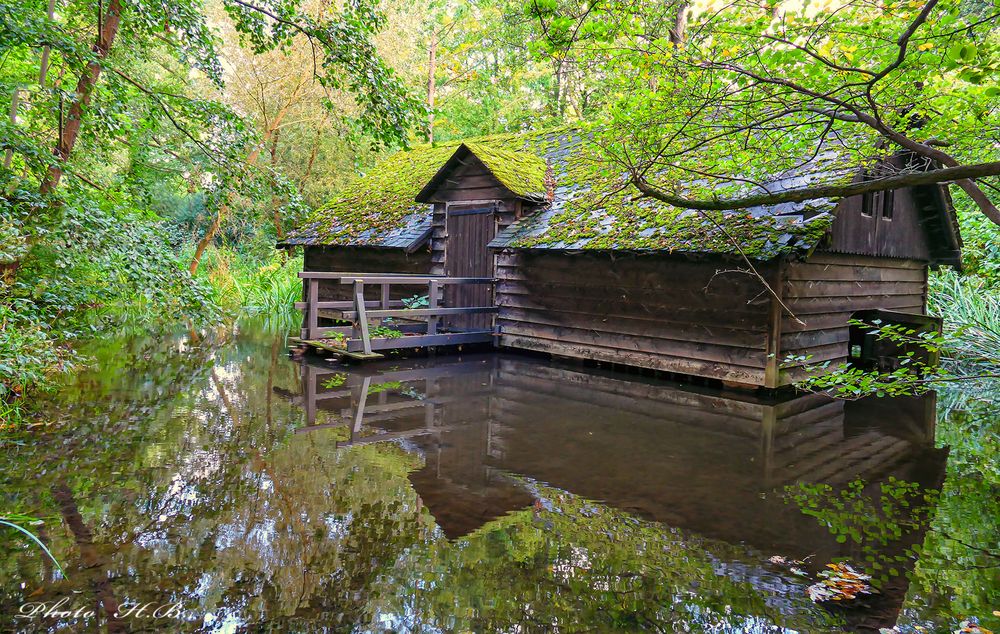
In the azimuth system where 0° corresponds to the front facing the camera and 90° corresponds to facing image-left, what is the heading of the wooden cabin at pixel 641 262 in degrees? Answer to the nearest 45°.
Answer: approximately 45°

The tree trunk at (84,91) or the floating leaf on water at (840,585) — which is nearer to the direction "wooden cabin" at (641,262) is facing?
the tree trunk

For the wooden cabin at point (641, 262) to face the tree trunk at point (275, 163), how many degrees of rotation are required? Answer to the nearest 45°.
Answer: approximately 90° to its right

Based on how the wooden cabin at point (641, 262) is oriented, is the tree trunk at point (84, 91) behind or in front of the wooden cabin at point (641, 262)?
in front

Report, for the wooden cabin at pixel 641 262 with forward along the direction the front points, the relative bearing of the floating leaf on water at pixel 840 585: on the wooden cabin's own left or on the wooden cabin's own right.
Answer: on the wooden cabin's own left
